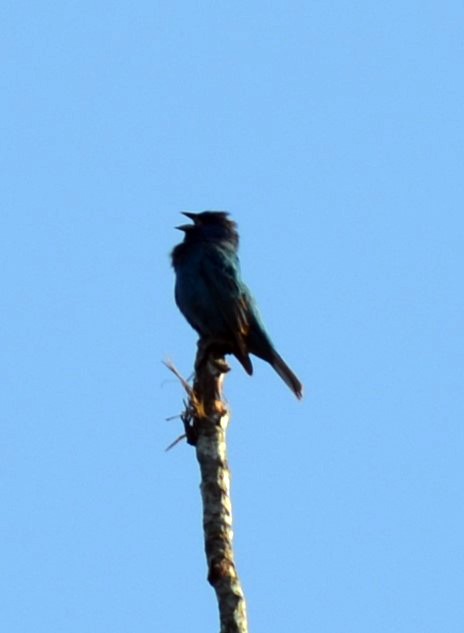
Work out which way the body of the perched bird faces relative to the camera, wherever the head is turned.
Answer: to the viewer's left
